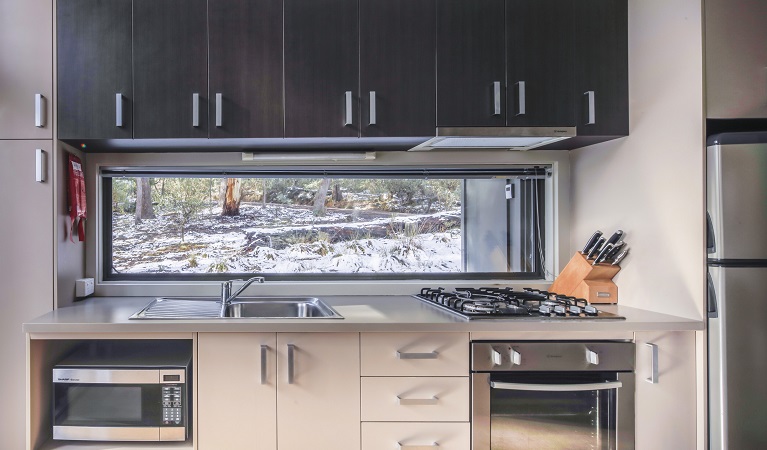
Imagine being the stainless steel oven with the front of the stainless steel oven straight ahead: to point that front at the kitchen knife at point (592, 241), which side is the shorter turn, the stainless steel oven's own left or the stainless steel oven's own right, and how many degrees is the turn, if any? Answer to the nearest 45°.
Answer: approximately 180°

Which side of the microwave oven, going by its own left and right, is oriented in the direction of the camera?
front

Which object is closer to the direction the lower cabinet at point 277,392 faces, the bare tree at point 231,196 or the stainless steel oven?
the stainless steel oven

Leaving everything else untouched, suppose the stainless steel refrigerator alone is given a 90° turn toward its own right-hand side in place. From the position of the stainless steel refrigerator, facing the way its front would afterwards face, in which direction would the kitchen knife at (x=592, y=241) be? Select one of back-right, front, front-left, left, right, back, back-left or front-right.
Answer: front-right

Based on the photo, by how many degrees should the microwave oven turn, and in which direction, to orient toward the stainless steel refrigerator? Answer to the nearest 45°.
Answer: approximately 45° to its left

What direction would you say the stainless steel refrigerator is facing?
toward the camera

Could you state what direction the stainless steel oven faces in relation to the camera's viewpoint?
facing the viewer

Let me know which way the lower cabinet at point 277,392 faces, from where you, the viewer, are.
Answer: facing the viewer

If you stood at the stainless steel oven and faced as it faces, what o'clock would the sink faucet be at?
The sink faucet is roughly at 3 o'clock from the stainless steel oven.

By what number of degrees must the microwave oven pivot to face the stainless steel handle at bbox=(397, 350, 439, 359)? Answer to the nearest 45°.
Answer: approximately 45° to its left

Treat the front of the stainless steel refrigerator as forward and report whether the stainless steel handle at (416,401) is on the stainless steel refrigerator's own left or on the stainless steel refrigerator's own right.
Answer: on the stainless steel refrigerator's own right

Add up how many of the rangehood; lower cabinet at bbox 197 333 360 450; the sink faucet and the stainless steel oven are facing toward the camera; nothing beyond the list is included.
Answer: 3

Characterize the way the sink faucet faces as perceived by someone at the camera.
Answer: facing to the right of the viewer
